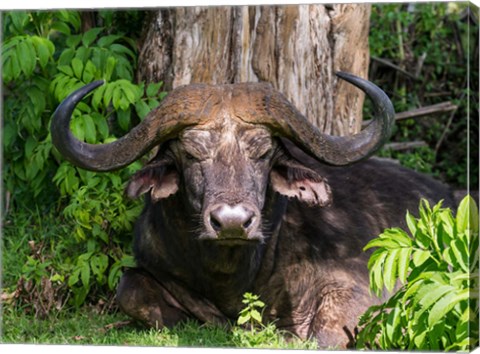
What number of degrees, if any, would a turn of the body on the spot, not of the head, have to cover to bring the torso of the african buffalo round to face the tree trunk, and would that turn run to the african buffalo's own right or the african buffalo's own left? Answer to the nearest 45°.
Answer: approximately 135° to the african buffalo's own right

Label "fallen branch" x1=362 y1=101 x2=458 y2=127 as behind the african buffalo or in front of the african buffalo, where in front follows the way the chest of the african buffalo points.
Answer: behind

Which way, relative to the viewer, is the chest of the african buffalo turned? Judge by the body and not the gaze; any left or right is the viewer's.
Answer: facing the viewer and to the left of the viewer

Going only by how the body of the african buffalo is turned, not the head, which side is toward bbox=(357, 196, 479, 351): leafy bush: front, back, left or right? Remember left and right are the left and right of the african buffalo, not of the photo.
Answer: left

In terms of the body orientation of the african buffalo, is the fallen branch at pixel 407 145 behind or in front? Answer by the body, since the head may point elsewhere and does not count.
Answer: behind
